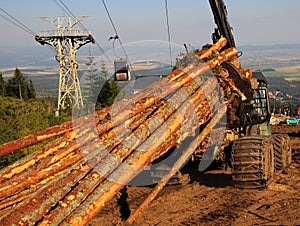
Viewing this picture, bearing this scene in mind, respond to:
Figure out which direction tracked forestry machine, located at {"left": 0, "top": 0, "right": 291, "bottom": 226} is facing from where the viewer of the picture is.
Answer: facing away from the viewer and to the right of the viewer
